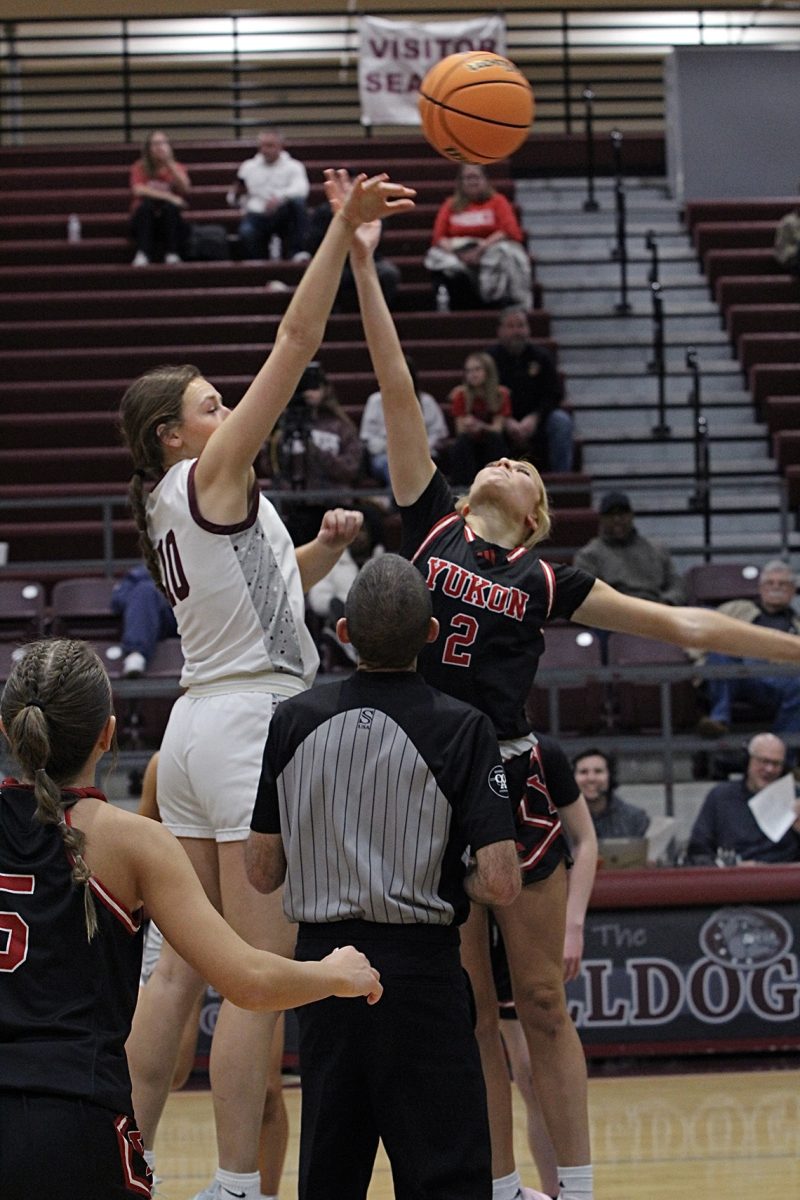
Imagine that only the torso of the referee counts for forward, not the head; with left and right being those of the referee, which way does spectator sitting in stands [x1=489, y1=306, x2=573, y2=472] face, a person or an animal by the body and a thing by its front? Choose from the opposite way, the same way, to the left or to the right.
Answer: the opposite way

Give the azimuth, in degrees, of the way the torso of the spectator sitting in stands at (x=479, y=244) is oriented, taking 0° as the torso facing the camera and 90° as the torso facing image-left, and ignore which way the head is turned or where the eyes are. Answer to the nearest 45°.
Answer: approximately 0°

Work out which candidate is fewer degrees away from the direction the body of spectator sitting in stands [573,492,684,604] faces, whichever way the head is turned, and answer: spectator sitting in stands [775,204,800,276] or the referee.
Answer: the referee

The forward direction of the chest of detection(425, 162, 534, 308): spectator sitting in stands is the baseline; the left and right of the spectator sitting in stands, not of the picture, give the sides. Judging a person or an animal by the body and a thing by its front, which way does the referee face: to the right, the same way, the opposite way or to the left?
the opposite way

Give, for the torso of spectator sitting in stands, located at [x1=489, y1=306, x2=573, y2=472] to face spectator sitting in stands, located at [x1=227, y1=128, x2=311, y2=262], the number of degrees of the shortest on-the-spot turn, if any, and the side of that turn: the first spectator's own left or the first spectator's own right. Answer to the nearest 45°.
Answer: approximately 135° to the first spectator's own right

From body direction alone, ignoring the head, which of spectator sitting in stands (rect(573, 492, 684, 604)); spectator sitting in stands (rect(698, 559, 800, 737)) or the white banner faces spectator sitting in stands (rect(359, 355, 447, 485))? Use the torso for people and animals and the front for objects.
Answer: the white banner

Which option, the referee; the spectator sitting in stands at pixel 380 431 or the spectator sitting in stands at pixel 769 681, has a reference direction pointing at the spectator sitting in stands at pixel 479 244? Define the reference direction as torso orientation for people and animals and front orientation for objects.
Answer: the referee

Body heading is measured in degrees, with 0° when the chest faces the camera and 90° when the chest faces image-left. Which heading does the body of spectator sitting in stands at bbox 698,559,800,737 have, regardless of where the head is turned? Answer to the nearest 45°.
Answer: approximately 0°

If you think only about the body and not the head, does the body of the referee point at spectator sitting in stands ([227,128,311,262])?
yes

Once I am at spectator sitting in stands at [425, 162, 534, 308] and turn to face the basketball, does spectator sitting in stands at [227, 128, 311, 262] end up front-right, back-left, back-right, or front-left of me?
back-right
